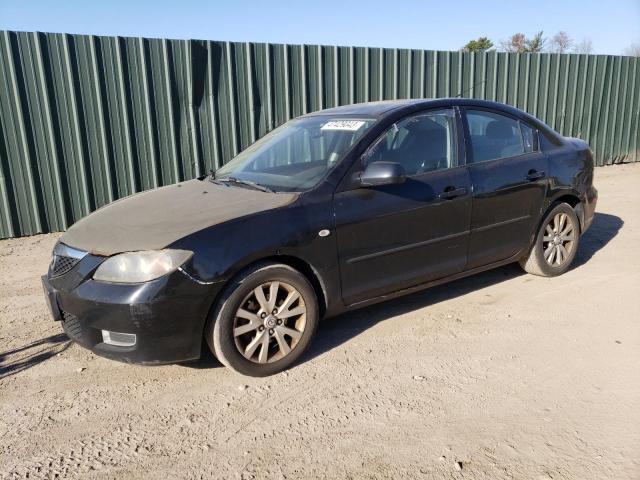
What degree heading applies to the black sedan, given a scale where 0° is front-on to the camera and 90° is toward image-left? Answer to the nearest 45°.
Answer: approximately 45°
